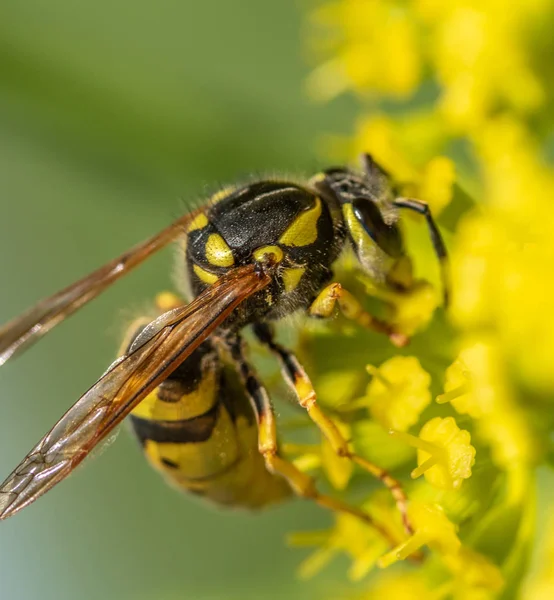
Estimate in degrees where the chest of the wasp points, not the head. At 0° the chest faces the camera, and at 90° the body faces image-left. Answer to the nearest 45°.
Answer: approximately 270°

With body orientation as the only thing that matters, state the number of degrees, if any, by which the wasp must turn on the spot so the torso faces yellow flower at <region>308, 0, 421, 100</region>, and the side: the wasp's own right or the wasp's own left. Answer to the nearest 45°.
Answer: approximately 45° to the wasp's own left
